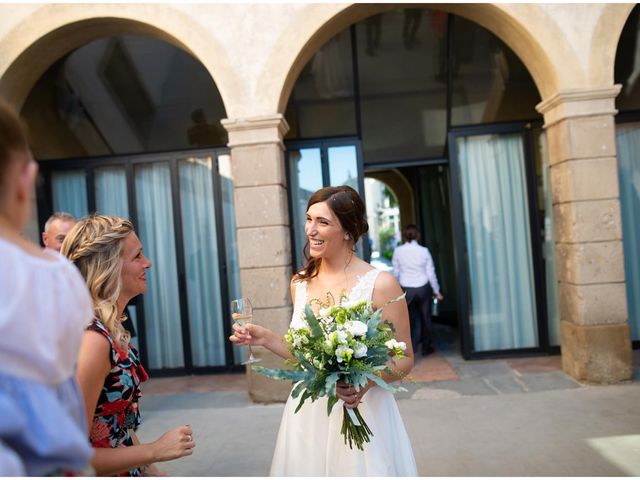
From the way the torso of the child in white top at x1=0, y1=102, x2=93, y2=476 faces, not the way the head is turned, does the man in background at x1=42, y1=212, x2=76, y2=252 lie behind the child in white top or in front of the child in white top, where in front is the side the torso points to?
in front

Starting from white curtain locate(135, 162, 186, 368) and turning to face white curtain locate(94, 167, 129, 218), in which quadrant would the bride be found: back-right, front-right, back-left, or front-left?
back-left

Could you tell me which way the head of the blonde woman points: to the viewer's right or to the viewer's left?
to the viewer's right

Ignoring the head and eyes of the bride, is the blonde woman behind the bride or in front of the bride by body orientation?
in front

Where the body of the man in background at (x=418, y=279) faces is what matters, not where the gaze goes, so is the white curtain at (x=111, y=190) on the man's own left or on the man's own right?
on the man's own left

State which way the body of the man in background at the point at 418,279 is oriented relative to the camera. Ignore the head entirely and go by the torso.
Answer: away from the camera

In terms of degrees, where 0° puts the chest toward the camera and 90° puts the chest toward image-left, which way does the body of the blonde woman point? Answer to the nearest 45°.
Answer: approximately 270°

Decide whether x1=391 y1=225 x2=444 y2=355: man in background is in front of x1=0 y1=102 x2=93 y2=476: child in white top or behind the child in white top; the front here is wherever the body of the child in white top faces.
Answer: in front

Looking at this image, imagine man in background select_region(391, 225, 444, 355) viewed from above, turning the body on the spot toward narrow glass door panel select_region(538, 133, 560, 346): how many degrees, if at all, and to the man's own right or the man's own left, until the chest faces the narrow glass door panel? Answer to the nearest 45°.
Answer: approximately 90° to the man's own right

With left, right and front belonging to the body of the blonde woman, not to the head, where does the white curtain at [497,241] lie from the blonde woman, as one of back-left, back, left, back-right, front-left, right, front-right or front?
front-left

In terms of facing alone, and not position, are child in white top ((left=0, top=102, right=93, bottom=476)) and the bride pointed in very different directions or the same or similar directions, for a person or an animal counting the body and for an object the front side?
very different directions

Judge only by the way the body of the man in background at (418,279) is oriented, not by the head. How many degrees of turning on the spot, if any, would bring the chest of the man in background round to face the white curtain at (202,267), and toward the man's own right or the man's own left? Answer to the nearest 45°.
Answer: approximately 90° to the man's own left

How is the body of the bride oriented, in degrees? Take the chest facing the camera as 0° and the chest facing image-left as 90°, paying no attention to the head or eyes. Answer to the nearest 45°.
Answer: approximately 45°

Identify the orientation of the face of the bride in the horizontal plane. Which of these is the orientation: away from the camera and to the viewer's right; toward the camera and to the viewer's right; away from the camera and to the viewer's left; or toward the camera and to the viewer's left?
toward the camera and to the viewer's left

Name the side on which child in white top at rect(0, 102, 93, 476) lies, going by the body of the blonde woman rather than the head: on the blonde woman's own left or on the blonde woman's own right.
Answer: on the blonde woman's own right

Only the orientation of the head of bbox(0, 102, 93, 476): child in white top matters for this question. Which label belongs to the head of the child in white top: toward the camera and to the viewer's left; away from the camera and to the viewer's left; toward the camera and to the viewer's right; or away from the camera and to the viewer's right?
away from the camera and to the viewer's right

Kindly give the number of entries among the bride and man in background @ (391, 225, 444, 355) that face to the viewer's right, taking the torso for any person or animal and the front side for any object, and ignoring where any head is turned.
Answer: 0
